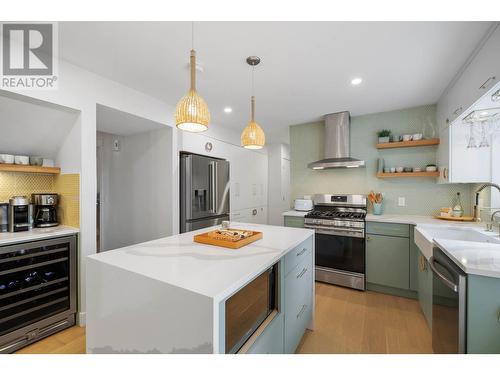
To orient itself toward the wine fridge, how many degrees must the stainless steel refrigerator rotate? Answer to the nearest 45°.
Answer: approximately 90° to its right

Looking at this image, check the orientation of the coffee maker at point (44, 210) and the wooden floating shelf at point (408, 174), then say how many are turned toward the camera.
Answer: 2

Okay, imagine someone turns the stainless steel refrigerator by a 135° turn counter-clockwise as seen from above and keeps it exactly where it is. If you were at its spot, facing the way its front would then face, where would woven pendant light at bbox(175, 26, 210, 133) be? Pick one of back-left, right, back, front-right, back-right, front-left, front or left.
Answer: back

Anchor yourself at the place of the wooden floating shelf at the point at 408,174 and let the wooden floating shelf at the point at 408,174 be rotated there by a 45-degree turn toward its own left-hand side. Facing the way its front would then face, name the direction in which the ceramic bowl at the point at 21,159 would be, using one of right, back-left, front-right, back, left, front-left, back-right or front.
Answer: right

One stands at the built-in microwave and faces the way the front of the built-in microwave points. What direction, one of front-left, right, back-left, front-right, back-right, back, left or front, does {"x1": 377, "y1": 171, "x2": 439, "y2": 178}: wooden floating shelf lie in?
left

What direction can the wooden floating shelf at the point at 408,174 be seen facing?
toward the camera

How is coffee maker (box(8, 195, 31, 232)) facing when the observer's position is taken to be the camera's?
facing the viewer and to the right of the viewer

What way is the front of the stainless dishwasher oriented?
to the viewer's left

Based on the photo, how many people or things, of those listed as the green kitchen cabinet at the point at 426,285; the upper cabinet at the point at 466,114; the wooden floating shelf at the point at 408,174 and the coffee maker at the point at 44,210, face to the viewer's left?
2

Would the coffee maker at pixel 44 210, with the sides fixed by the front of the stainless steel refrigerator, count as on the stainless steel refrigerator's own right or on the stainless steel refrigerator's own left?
on the stainless steel refrigerator's own right
